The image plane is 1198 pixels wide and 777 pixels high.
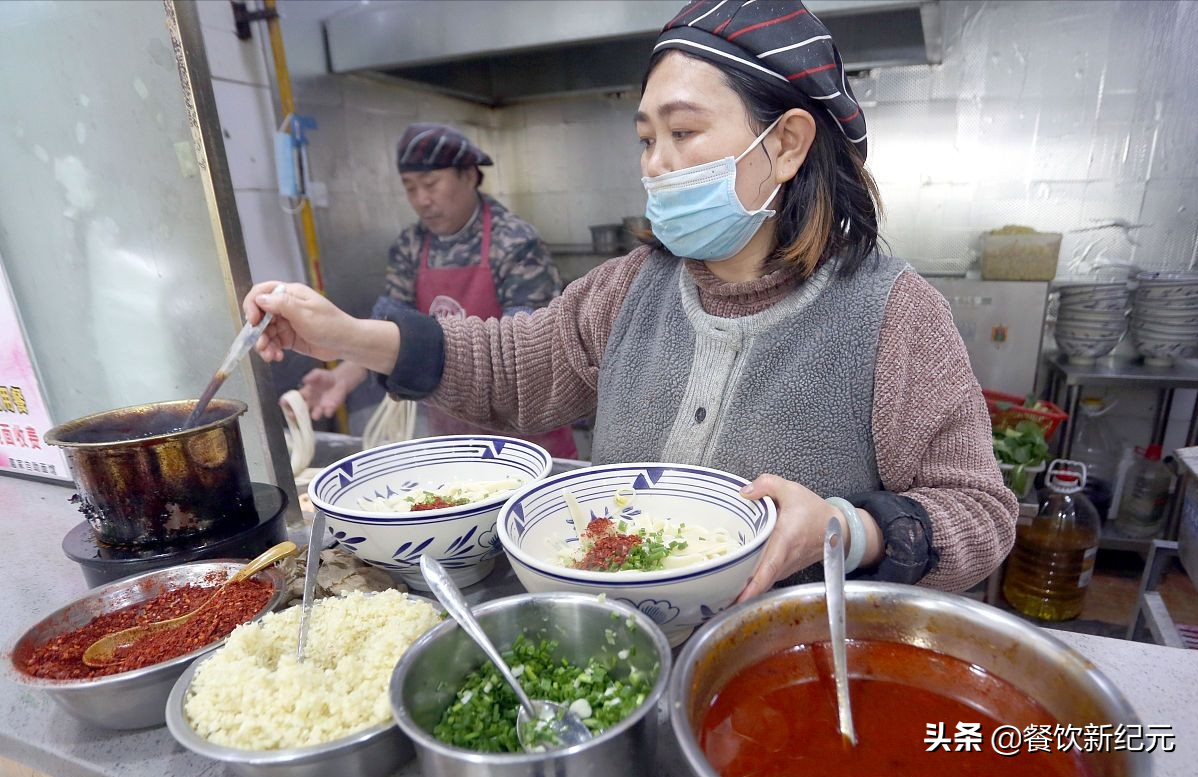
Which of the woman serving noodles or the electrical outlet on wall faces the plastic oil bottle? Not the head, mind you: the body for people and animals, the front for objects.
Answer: the electrical outlet on wall

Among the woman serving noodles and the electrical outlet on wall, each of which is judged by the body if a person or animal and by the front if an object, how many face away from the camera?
0

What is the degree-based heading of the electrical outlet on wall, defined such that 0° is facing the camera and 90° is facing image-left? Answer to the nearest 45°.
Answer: approximately 315°

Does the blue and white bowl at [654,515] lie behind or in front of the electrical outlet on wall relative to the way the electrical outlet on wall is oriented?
in front

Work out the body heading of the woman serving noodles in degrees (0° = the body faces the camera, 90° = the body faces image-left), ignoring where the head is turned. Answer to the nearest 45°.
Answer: approximately 45°

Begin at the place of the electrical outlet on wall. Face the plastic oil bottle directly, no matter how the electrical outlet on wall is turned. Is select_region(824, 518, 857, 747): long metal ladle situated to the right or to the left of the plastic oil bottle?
right

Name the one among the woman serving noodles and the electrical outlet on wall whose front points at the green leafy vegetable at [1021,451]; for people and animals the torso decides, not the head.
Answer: the electrical outlet on wall

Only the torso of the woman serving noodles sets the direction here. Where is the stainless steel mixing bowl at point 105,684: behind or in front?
in front
